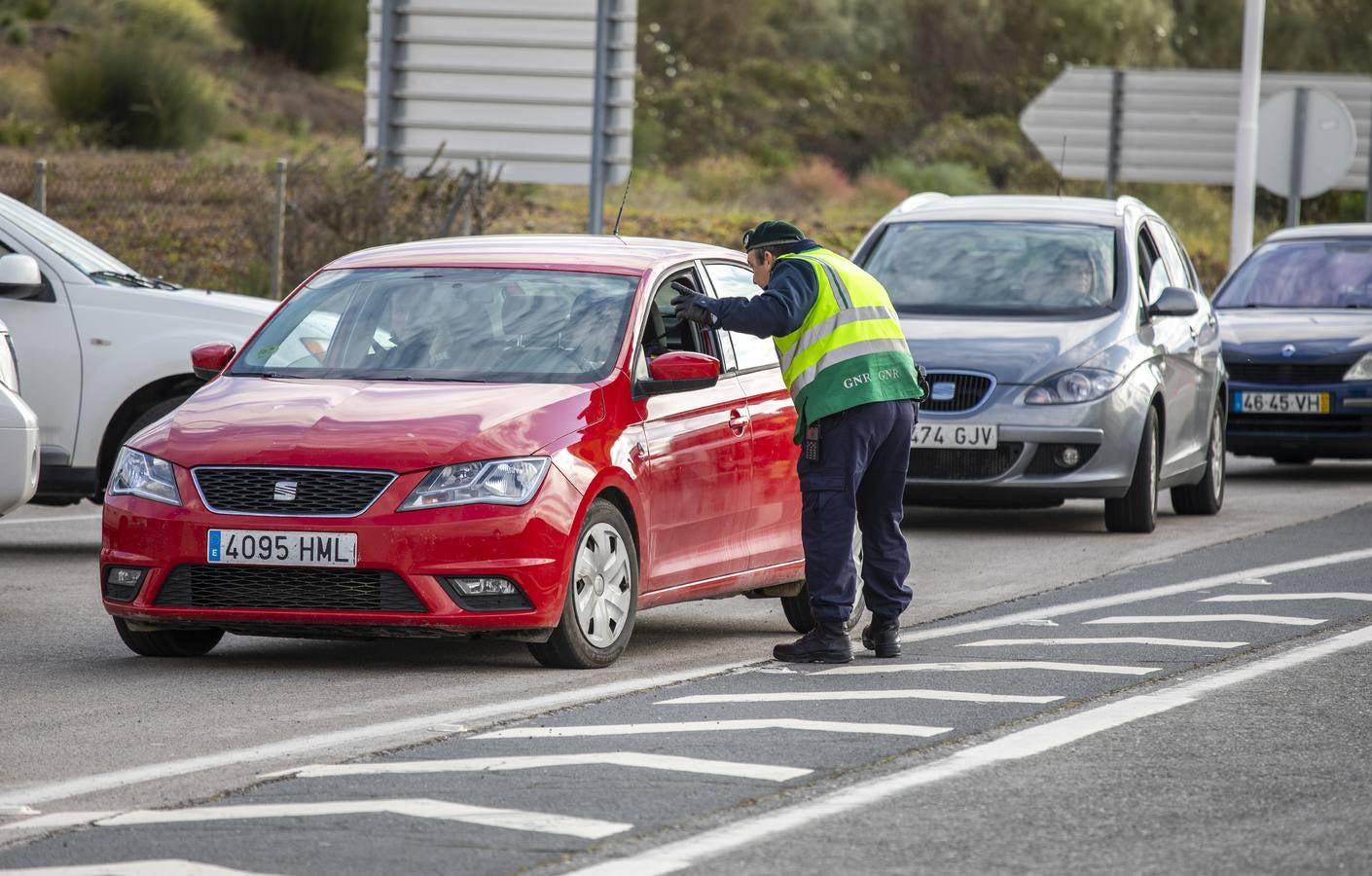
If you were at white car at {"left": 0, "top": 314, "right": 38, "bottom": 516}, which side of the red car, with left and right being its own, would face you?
right

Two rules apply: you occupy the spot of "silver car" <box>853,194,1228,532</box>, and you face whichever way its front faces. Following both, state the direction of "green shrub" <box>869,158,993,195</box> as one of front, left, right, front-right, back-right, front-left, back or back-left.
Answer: back-right

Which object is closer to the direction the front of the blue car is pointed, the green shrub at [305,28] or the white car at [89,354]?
the white car

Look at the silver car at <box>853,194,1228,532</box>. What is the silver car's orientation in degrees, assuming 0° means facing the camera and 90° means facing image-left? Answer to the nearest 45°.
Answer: approximately 45°

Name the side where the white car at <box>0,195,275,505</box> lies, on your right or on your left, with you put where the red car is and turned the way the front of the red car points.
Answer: on your right

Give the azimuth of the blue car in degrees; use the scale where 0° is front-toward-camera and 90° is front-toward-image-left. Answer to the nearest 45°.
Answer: approximately 45°

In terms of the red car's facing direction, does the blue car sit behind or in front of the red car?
behind

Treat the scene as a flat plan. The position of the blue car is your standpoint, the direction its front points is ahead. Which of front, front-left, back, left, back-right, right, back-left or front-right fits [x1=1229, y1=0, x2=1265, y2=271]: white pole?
back-right

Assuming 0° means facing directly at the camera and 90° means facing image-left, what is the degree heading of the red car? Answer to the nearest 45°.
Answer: approximately 45°
